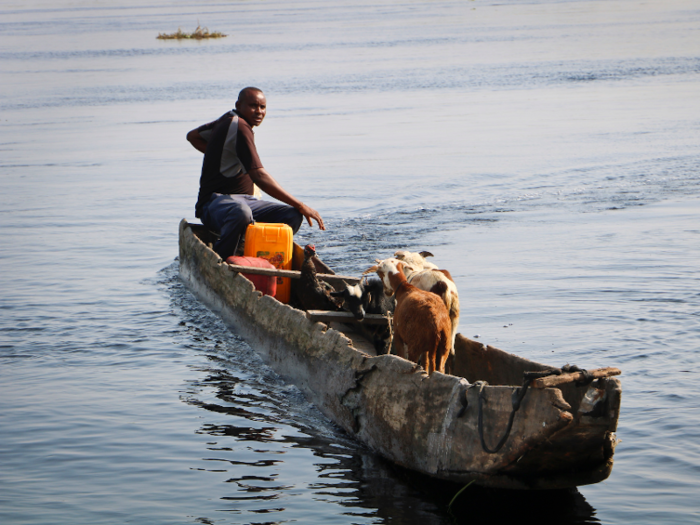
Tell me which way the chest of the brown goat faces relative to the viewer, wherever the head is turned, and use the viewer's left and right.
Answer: facing away from the viewer and to the left of the viewer

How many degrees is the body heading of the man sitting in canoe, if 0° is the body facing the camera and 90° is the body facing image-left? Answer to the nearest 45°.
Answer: approximately 315°

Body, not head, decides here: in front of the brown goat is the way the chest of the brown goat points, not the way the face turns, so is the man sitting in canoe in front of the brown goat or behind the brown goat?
in front

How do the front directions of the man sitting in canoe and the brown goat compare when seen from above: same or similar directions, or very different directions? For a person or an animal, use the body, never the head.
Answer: very different directions

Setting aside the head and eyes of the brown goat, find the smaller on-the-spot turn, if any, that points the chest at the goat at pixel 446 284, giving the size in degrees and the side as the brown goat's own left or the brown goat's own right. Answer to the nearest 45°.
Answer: approximately 45° to the brown goat's own right

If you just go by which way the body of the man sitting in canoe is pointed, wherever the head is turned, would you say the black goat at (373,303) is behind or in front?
in front

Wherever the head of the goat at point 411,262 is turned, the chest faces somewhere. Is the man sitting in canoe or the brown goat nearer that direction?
the man sitting in canoe
